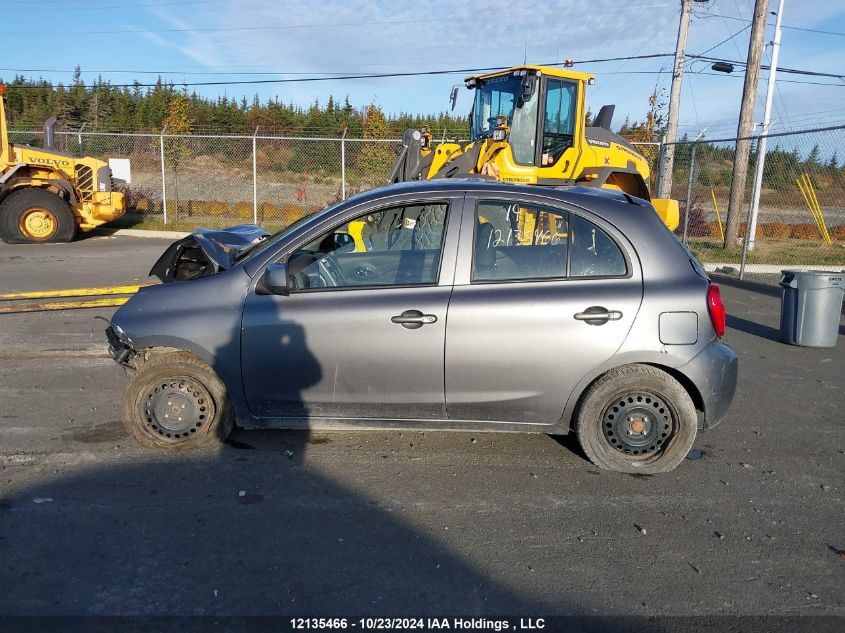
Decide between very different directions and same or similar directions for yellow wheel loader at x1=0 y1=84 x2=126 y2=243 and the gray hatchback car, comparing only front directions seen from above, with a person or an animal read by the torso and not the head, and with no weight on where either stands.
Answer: same or similar directions

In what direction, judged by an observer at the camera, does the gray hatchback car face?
facing to the left of the viewer

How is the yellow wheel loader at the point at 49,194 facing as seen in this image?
to the viewer's left

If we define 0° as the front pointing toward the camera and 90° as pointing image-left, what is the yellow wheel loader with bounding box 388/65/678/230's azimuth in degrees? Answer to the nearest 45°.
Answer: approximately 45°

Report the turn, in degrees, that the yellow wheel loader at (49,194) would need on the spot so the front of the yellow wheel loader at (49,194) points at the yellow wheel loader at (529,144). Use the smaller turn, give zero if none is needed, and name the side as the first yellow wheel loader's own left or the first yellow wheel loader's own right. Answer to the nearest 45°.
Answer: approximately 135° to the first yellow wheel loader's own left

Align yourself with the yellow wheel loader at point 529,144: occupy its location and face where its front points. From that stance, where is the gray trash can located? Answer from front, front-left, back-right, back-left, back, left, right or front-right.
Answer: left

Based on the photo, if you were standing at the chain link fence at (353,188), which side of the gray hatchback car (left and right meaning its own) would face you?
right

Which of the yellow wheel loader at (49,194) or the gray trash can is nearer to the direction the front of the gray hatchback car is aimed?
the yellow wheel loader

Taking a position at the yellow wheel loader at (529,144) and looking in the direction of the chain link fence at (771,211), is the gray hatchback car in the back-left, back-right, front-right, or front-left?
back-right

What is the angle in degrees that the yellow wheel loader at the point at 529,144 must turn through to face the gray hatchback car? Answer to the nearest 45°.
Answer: approximately 45° to its left

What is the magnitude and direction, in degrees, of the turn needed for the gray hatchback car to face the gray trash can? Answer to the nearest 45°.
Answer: approximately 135° to its right

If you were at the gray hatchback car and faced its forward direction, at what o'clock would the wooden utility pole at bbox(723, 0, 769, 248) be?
The wooden utility pole is roughly at 4 o'clock from the gray hatchback car.

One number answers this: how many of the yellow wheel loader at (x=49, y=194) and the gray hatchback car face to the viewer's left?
2

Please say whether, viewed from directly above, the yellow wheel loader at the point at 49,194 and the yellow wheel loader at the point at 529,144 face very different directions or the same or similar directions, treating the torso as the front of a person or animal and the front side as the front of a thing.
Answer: same or similar directions

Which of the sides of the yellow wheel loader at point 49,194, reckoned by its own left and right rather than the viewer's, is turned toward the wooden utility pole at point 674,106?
back

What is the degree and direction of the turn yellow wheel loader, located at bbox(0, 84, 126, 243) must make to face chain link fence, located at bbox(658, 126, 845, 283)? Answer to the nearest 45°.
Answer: approximately 135° to its left
